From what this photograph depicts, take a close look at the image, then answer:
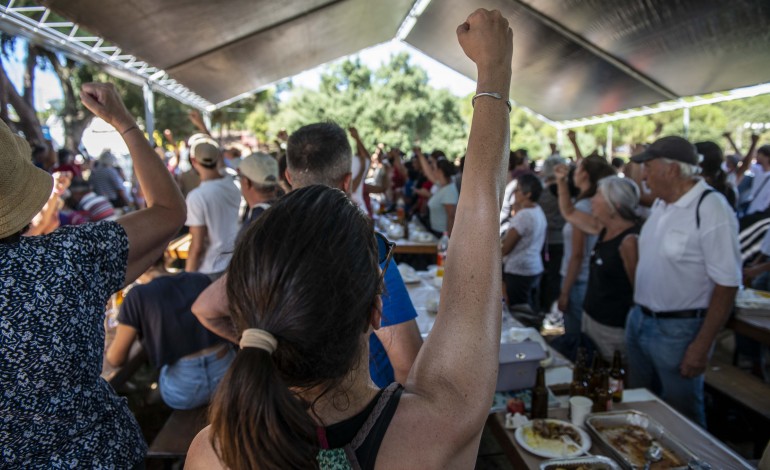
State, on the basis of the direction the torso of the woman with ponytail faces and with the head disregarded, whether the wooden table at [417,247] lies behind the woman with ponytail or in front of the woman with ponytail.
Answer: in front

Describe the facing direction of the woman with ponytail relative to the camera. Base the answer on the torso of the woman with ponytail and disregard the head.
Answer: away from the camera

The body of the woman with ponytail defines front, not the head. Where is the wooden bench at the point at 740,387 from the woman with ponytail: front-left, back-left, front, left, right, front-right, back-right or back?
front-right

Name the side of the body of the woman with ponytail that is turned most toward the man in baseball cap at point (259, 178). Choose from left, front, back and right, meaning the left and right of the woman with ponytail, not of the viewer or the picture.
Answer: front

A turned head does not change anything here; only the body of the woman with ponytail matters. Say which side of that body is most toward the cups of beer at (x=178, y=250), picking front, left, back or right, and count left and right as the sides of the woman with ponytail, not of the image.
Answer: front

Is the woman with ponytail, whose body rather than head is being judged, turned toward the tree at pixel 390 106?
yes

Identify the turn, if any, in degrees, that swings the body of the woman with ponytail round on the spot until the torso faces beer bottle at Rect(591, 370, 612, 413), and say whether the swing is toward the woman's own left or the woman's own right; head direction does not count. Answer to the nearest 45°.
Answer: approximately 45° to the woman's own right

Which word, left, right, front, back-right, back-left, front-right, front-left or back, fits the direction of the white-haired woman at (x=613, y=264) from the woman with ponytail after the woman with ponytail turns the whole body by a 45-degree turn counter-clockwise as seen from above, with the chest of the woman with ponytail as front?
right

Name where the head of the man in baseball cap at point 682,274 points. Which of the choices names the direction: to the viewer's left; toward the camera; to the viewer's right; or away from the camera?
to the viewer's left

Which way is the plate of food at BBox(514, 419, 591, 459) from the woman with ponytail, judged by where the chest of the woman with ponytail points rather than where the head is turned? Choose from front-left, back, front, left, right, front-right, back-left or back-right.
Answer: front-right

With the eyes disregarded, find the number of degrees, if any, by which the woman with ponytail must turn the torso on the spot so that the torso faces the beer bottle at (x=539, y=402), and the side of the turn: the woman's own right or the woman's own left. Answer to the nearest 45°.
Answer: approximately 45° to the woman's own right
